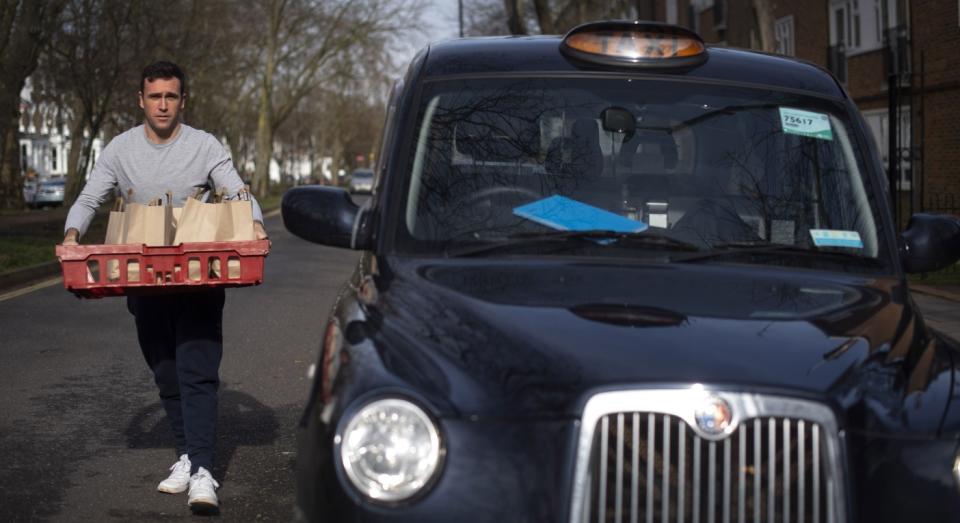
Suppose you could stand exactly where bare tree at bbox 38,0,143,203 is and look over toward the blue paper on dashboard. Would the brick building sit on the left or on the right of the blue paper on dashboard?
left

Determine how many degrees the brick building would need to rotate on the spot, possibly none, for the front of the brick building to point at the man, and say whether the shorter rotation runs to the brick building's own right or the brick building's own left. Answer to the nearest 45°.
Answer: approximately 45° to the brick building's own left

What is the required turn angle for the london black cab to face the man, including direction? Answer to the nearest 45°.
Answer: approximately 135° to its right

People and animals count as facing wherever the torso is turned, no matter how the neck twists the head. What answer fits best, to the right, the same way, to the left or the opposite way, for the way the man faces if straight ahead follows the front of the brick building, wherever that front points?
to the left

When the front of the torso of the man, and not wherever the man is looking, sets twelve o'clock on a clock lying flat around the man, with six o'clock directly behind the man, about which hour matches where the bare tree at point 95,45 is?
The bare tree is roughly at 6 o'clock from the man.

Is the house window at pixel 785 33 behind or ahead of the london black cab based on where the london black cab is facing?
behind

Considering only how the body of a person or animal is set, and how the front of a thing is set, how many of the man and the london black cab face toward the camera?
2

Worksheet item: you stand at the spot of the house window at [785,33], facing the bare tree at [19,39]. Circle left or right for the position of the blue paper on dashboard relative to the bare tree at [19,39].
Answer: left

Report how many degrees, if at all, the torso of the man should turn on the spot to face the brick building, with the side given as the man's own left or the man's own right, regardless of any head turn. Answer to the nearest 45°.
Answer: approximately 135° to the man's own left

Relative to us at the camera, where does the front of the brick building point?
facing the viewer and to the left of the viewer

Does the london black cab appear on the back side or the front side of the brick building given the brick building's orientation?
on the front side

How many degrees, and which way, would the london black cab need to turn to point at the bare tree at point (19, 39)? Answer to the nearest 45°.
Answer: approximately 135° to its right

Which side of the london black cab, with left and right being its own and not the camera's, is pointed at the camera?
front
